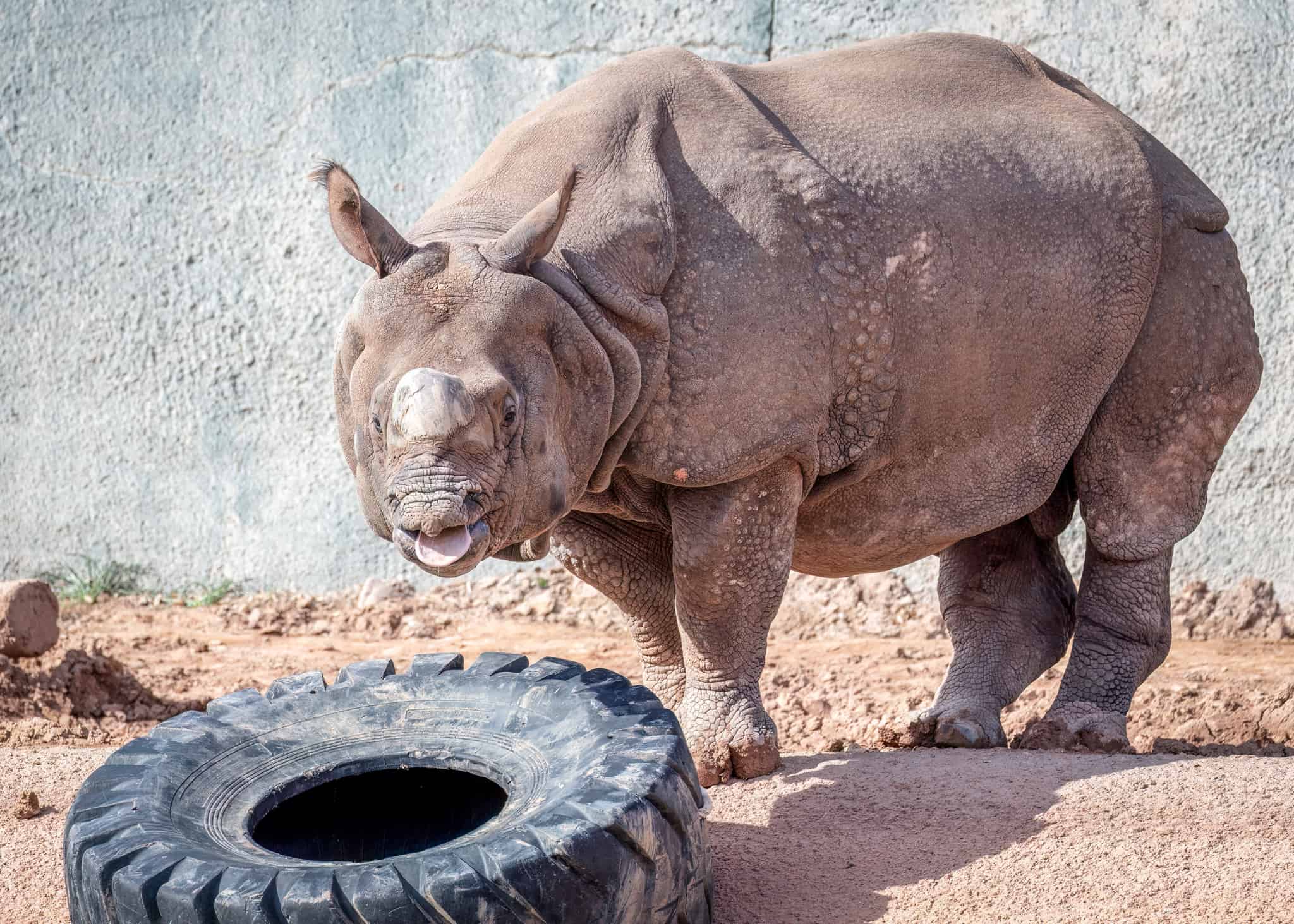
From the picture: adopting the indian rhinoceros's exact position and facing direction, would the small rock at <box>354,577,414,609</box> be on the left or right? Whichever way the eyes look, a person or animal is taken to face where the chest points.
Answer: on its right

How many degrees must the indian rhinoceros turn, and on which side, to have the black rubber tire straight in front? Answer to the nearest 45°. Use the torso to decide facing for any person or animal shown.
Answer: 0° — it already faces it

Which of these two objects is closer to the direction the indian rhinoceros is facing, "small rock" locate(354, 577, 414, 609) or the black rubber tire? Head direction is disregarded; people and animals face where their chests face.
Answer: the black rubber tire

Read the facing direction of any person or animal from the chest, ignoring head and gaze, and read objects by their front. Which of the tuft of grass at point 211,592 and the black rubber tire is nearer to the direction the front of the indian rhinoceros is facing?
the black rubber tire

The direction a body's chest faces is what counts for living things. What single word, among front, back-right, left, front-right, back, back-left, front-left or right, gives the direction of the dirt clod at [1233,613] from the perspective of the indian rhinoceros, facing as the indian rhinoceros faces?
back

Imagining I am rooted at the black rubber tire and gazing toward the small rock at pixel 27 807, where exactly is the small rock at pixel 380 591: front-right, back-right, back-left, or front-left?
front-right

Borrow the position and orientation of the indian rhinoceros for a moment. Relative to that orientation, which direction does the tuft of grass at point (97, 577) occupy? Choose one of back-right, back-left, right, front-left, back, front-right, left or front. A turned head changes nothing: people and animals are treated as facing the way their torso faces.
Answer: right

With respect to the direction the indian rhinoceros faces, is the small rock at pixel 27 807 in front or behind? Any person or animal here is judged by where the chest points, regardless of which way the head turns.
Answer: in front

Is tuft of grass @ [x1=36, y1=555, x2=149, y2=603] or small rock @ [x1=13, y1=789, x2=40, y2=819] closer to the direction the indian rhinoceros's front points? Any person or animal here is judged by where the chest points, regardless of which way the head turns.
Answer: the small rock

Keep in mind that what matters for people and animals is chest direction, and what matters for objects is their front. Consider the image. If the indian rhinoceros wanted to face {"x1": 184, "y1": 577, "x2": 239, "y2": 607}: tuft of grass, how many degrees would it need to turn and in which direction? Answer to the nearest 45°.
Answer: approximately 90° to its right
